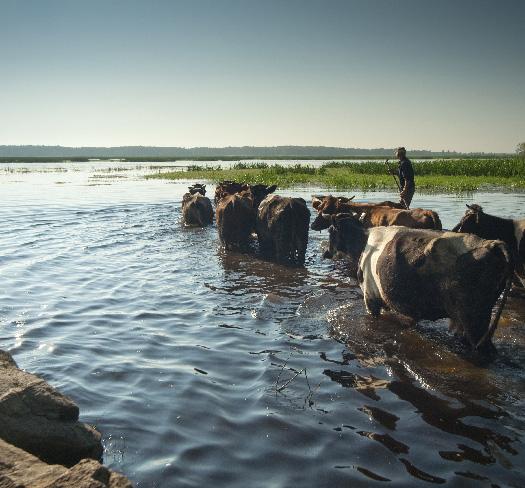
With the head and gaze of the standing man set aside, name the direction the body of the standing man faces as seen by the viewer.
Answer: to the viewer's left

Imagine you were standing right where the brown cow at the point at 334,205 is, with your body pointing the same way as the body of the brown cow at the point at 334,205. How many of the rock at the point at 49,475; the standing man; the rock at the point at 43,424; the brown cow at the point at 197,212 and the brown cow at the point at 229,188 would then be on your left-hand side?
2

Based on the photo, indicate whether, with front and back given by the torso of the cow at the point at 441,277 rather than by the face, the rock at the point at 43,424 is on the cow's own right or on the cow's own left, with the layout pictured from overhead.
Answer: on the cow's own left

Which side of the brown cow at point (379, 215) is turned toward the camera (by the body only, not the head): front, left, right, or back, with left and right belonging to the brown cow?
left

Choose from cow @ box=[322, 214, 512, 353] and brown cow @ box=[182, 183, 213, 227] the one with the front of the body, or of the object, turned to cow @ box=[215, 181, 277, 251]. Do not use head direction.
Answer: cow @ box=[322, 214, 512, 353]

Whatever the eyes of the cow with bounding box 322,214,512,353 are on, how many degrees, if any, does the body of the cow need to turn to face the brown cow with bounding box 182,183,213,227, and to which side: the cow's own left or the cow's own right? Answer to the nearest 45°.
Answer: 0° — it already faces it

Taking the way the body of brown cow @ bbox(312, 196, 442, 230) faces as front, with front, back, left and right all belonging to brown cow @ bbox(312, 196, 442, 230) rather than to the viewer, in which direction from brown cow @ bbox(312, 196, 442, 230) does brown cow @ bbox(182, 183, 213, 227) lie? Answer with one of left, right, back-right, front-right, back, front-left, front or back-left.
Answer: front-right

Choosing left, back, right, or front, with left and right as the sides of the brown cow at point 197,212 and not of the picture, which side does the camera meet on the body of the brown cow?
back

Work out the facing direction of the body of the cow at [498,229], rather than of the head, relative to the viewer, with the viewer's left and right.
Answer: facing to the left of the viewer

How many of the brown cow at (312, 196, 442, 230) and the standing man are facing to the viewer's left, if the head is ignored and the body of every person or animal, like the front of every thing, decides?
2

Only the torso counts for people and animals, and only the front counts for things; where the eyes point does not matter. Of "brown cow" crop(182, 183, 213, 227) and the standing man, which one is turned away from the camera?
the brown cow

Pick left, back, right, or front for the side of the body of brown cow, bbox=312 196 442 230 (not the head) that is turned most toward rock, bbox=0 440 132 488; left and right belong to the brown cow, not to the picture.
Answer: left

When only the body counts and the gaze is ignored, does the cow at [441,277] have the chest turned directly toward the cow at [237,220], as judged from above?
yes
